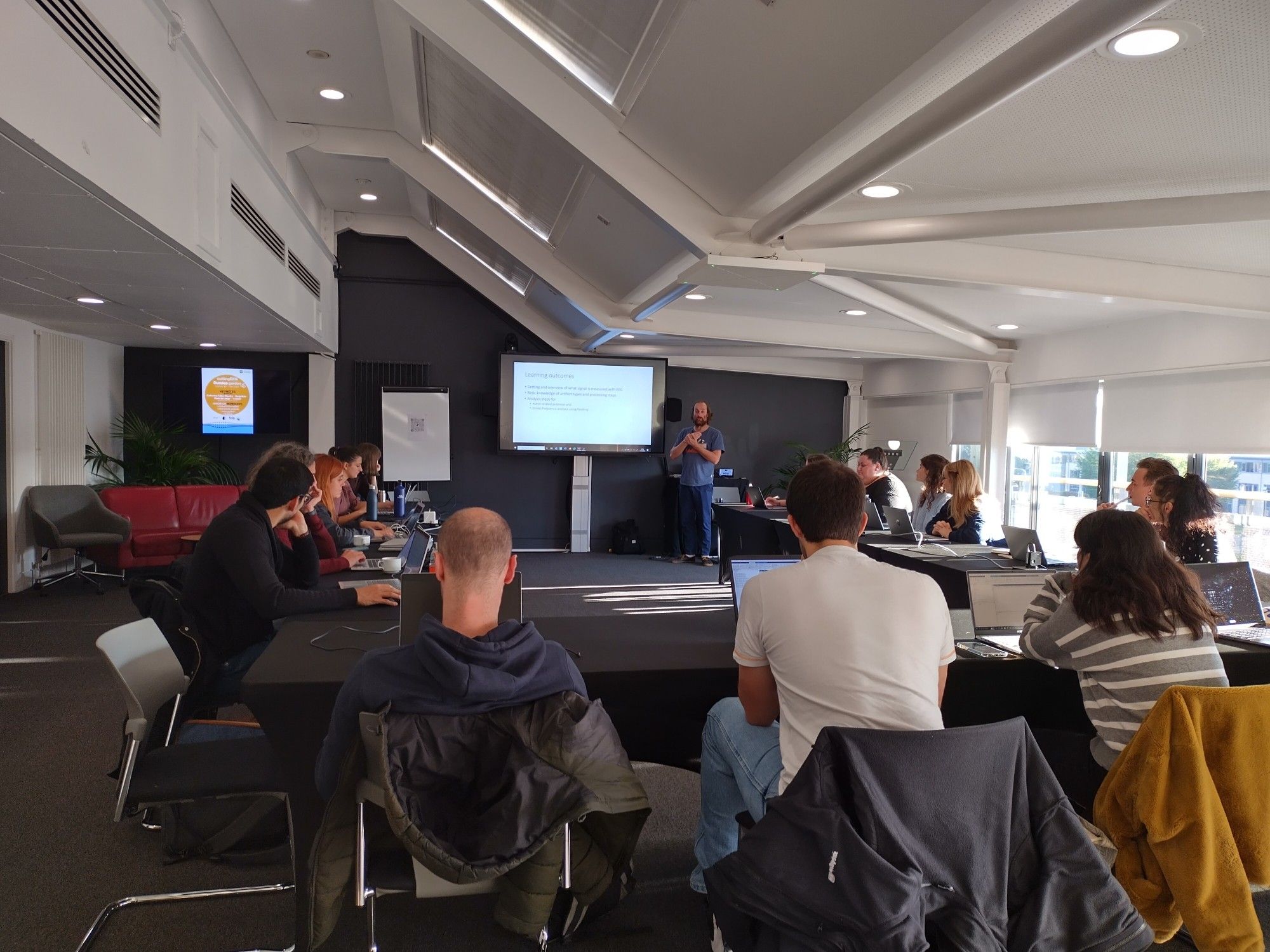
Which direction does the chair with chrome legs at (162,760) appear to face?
to the viewer's right

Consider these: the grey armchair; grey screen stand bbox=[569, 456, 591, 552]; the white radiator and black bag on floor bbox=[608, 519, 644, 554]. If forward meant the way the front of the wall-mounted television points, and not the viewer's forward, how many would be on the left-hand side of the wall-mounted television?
2

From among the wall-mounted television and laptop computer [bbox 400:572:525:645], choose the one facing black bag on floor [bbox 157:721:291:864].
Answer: the wall-mounted television

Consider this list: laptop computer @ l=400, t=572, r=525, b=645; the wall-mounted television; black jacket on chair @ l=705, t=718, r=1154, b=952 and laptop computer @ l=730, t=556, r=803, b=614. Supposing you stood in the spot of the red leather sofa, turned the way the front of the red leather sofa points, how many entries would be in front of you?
3

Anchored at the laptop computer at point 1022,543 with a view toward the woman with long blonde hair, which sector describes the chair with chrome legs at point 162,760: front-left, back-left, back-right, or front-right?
back-left

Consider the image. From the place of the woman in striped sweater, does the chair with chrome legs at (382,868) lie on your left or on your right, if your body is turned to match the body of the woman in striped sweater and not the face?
on your left

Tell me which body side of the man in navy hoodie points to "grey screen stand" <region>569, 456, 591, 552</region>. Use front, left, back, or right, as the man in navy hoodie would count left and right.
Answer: front

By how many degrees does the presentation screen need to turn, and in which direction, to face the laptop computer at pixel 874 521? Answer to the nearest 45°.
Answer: approximately 45° to its left

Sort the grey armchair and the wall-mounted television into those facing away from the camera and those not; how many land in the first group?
0

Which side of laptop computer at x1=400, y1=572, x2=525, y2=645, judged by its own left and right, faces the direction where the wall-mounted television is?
back

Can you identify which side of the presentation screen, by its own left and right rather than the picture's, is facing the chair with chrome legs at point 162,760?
front

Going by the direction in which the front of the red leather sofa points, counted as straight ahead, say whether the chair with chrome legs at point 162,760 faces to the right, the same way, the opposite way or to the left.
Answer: to the left

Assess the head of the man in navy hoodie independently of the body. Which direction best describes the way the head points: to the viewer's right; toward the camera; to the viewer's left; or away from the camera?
away from the camera

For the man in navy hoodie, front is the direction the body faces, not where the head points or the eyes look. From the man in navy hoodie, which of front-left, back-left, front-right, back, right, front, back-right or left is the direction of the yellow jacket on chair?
right
